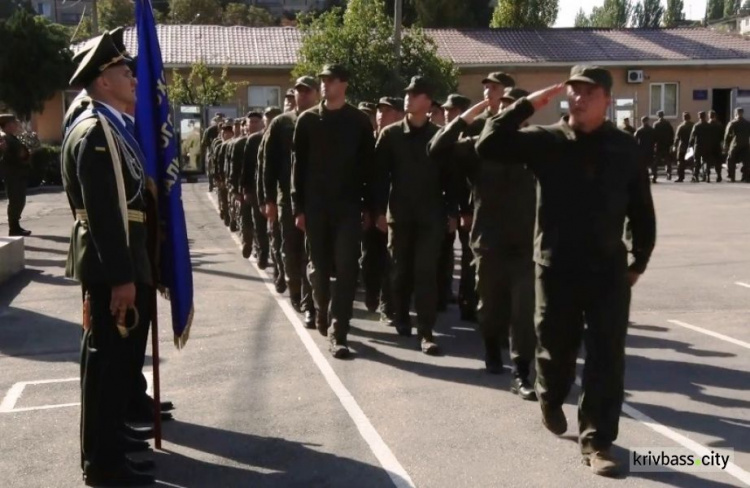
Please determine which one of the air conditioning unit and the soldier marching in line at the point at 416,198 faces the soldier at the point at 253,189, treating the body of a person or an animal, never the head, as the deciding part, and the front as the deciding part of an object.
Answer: the air conditioning unit

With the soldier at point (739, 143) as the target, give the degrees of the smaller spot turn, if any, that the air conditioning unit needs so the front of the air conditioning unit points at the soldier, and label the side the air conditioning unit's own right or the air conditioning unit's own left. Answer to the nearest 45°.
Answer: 0° — it already faces them

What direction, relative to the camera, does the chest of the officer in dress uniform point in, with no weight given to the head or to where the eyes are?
to the viewer's right

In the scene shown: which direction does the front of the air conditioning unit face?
toward the camera

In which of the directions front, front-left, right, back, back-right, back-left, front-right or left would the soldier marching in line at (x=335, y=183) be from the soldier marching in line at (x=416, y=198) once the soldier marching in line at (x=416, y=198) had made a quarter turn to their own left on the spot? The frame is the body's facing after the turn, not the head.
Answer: back

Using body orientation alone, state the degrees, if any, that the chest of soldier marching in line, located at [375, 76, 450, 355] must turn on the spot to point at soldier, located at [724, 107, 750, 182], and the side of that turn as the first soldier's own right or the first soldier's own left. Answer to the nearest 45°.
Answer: approximately 135° to the first soldier's own left

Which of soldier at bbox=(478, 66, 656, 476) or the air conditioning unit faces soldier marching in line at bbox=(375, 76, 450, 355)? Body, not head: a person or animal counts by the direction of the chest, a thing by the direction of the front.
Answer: the air conditioning unit

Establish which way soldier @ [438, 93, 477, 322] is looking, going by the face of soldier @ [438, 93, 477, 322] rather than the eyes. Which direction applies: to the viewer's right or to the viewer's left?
to the viewer's left

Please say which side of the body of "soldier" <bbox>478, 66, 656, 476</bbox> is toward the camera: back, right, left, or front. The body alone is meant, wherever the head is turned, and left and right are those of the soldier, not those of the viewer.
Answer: front

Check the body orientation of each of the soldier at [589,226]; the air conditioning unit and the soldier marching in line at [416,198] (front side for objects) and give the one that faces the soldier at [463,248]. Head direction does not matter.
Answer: the air conditioning unit

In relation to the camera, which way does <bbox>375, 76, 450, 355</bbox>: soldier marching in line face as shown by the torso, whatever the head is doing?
toward the camera

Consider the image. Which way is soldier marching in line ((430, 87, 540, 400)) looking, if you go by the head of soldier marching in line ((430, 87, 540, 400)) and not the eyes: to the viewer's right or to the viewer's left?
to the viewer's left

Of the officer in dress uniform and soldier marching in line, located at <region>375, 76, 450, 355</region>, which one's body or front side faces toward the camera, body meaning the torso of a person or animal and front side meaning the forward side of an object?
the soldier marching in line
